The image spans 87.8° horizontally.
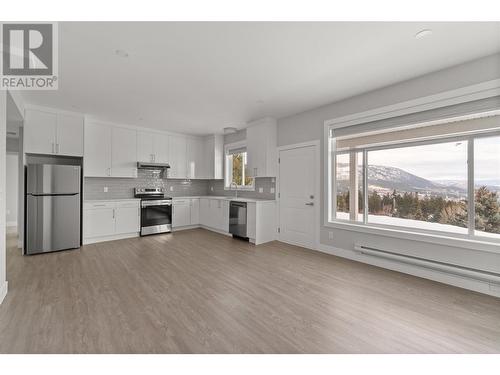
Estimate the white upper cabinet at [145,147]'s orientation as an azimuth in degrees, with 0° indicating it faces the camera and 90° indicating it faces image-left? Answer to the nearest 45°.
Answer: approximately 0°

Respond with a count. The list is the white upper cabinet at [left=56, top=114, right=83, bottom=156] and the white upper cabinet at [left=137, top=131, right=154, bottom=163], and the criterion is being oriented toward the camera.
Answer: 2

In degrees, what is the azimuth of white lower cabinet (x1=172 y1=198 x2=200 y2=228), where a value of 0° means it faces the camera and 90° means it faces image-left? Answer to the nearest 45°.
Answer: approximately 0°

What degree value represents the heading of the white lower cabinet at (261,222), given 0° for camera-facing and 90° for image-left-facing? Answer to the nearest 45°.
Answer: approximately 45°

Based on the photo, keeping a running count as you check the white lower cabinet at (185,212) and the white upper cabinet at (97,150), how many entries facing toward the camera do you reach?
2

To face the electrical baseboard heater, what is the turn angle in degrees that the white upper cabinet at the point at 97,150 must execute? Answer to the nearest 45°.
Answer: approximately 45° to its left
